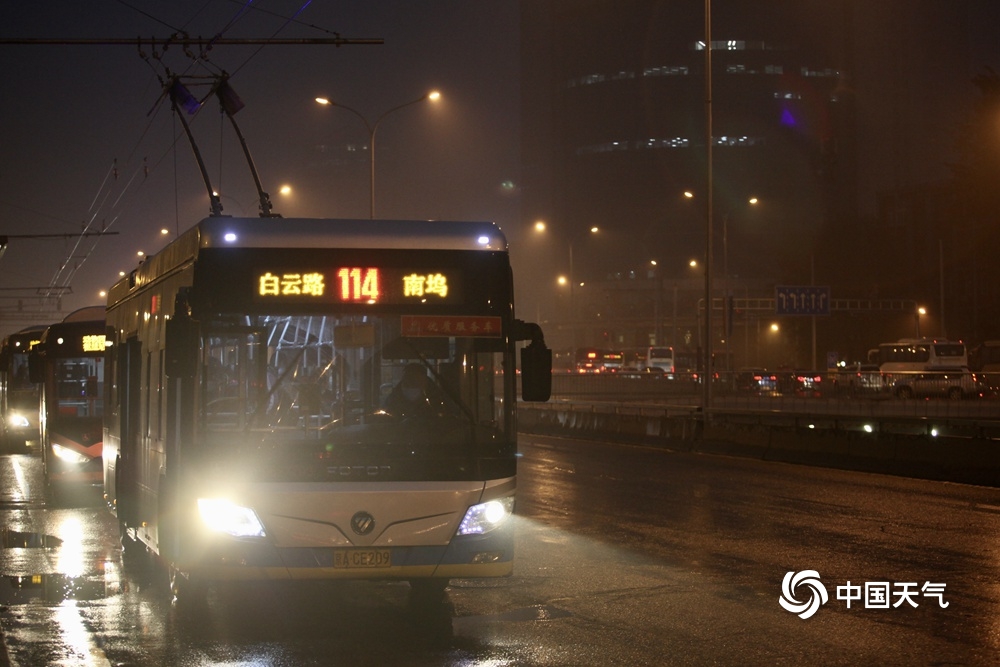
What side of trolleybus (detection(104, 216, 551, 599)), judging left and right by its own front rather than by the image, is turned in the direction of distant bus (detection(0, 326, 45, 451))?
back

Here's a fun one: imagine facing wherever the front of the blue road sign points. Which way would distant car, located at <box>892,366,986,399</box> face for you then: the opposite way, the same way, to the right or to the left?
to the right

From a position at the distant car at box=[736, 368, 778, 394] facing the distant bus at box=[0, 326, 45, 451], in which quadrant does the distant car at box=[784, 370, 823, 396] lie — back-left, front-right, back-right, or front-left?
back-left

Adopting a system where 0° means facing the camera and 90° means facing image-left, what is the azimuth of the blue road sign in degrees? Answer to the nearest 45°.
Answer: approximately 0°

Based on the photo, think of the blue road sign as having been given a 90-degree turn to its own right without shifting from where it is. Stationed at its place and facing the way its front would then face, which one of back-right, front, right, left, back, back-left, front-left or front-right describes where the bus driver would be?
left

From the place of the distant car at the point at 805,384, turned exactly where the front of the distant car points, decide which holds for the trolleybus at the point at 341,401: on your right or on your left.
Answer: on your left

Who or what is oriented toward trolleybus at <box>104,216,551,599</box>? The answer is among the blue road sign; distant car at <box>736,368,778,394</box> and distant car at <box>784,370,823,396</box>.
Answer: the blue road sign

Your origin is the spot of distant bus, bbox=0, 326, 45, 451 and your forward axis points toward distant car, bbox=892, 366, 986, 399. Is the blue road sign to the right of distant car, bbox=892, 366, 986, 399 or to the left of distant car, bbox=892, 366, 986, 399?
left

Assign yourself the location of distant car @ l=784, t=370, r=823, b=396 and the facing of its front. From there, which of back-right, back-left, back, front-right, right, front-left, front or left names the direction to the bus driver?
back-left

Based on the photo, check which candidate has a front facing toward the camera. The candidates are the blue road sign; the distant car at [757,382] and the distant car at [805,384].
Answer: the blue road sign

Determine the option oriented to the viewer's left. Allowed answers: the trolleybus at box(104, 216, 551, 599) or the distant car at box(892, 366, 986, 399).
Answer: the distant car

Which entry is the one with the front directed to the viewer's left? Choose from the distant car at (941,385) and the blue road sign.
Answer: the distant car
